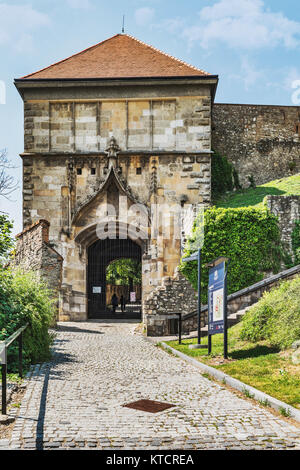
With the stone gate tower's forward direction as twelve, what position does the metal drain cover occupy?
The metal drain cover is roughly at 12 o'clock from the stone gate tower.

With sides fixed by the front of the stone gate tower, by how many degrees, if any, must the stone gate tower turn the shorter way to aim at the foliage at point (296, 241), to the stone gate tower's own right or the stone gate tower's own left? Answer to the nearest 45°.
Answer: approximately 45° to the stone gate tower's own left

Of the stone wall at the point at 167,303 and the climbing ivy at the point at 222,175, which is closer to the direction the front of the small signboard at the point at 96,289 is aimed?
the stone wall

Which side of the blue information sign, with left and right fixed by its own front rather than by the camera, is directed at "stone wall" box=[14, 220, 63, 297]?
right

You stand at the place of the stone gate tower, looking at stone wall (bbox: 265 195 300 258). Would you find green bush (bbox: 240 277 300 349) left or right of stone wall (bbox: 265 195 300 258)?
right

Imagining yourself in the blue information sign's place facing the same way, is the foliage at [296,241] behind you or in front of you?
behind

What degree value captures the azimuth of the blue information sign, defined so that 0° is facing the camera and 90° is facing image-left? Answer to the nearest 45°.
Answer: approximately 45°

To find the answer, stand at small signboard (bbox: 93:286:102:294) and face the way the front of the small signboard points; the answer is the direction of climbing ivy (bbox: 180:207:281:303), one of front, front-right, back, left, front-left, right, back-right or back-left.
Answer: front-left

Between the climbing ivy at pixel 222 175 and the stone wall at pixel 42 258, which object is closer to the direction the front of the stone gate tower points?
the stone wall

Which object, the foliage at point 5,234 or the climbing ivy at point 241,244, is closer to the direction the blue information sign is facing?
the foliage

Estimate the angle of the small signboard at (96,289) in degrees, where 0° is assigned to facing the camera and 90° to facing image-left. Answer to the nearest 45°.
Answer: approximately 0°
